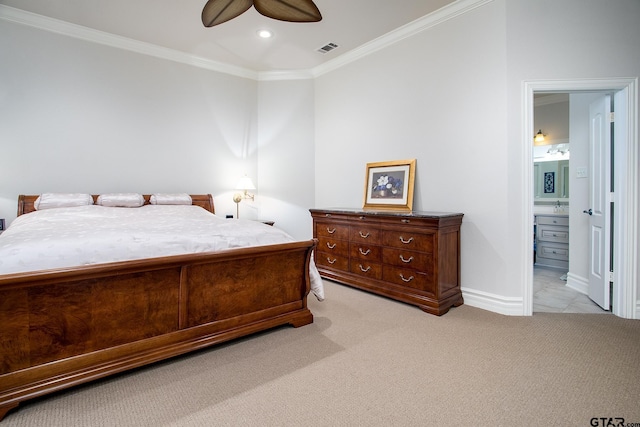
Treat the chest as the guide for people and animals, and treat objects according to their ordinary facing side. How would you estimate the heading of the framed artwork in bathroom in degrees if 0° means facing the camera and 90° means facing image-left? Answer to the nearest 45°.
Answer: approximately 0°

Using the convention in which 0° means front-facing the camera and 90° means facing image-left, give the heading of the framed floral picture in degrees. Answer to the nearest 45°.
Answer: approximately 45°

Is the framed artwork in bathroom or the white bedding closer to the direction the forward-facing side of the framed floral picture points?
the white bedding

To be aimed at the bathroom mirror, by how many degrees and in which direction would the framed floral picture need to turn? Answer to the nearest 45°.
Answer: approximately 180°

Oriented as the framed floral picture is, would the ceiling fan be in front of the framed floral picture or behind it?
in front

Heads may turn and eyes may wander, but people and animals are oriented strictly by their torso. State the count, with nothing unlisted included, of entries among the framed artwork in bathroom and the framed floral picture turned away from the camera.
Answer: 0

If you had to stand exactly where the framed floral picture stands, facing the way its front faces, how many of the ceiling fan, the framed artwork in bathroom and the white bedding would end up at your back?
1

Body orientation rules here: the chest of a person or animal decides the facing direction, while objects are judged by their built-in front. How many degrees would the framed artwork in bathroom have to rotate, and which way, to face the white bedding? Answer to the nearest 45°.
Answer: approximately 45° to its right
